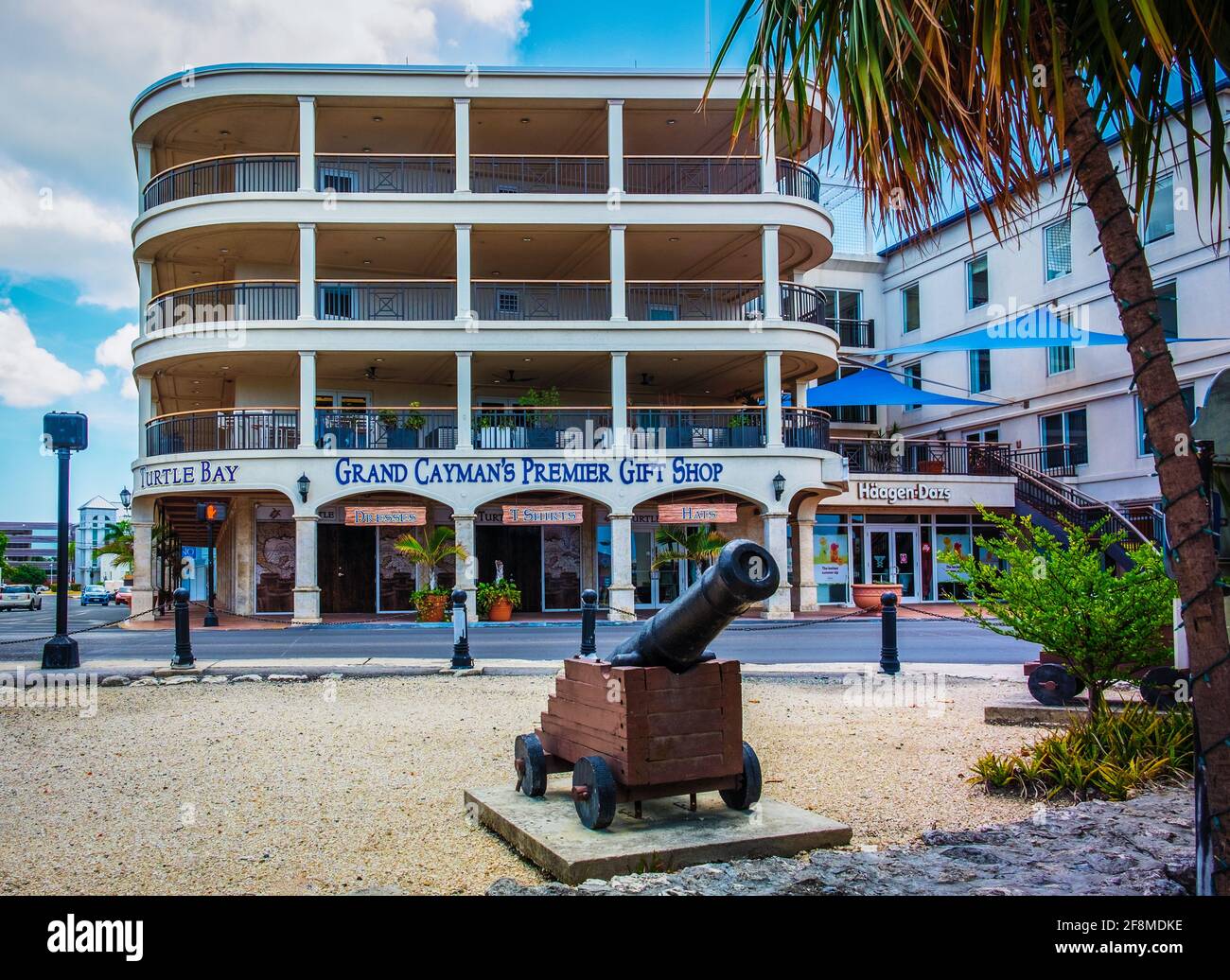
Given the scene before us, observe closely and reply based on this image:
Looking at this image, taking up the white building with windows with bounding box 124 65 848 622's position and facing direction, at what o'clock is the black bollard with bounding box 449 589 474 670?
The black bollard is roughly at 12 o'clock from the white building with windows.

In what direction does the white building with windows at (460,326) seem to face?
toward the camera

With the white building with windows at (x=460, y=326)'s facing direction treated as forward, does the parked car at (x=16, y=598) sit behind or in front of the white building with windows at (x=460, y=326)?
behind

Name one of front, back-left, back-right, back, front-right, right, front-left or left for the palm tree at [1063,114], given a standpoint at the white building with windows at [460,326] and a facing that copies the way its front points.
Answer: front

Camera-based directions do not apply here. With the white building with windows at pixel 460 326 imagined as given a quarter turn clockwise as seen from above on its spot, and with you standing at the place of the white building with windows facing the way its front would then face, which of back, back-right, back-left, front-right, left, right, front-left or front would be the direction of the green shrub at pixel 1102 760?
left

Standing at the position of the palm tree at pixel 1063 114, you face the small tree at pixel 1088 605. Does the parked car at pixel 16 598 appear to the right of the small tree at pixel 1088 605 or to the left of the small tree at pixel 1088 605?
left

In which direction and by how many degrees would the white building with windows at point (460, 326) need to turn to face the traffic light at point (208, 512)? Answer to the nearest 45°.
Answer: approximately 90° to its right

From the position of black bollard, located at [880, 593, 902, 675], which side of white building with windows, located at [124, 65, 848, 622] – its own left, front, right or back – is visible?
front
